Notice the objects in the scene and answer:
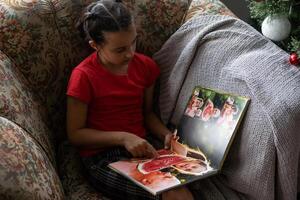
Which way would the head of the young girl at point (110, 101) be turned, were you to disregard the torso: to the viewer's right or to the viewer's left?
to the viewer's right

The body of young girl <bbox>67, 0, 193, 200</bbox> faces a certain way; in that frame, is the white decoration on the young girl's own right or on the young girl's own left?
on the young girl's own left

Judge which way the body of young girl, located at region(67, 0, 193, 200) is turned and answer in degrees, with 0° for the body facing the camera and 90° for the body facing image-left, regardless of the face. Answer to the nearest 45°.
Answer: approximately 315°
